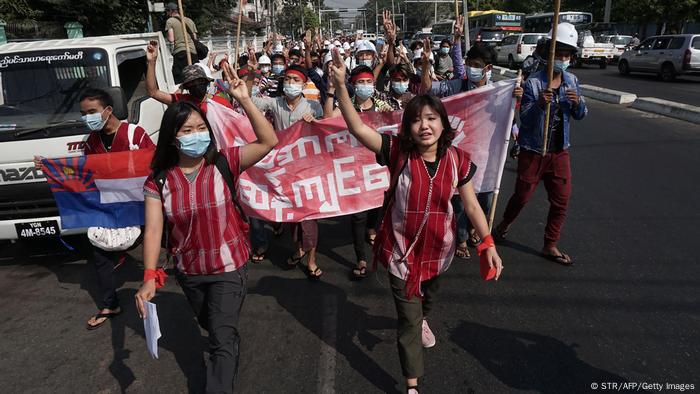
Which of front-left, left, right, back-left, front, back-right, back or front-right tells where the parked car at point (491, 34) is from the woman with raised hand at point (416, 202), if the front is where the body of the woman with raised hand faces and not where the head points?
back

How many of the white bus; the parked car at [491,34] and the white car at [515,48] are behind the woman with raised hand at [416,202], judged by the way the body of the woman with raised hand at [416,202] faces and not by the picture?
3

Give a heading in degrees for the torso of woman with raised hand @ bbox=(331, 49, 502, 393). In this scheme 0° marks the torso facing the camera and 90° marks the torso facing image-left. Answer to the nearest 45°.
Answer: approximately 0°

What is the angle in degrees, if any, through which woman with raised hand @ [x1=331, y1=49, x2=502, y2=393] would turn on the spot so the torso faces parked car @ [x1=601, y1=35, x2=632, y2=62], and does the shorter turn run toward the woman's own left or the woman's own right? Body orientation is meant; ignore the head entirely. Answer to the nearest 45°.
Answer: approximately 180°

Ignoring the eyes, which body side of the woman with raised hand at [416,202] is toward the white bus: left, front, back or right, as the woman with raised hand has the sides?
back

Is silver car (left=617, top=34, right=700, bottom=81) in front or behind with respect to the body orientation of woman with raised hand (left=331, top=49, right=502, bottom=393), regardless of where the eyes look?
behind
